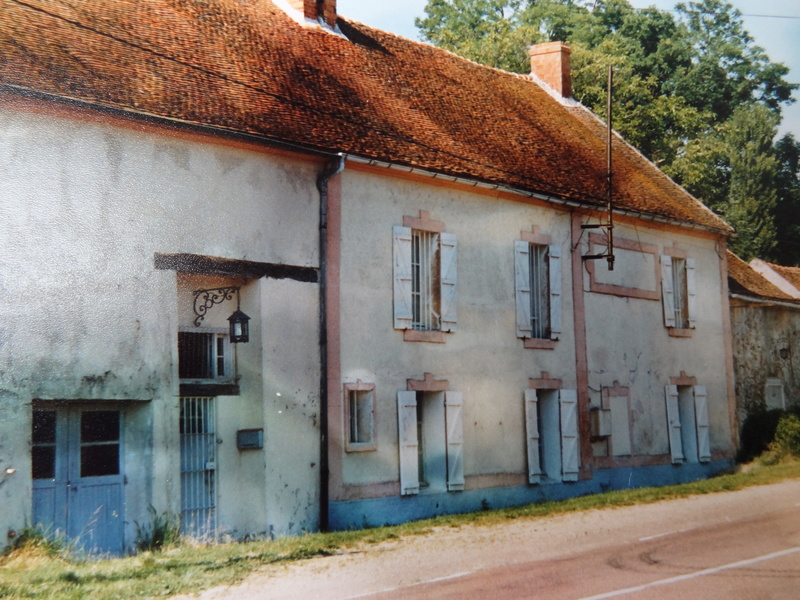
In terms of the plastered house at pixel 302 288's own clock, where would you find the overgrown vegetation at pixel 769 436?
The overgrown vegetation is roughly at 9 o'clock from the plastered house.

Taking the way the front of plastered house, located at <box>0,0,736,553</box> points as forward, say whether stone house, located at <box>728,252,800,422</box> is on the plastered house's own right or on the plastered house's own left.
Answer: on the plastered house's own left

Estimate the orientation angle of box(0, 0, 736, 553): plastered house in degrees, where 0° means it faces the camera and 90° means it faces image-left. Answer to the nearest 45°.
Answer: approximately 315°

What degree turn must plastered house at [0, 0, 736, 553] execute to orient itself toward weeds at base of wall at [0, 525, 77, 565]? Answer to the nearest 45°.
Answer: approximately 90° to its right

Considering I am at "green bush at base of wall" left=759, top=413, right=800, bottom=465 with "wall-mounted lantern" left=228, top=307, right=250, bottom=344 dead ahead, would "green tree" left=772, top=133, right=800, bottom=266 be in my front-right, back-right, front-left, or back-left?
back-right

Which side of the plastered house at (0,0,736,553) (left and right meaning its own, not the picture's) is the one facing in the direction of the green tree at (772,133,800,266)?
left

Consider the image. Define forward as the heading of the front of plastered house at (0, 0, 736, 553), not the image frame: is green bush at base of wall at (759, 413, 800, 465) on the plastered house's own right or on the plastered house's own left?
on the plastered house's own left

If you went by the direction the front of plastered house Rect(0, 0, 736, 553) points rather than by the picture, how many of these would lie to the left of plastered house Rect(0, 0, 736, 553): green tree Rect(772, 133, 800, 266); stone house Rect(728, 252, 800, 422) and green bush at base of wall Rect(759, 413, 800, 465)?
3

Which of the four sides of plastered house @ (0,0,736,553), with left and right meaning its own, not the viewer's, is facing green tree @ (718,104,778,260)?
left
